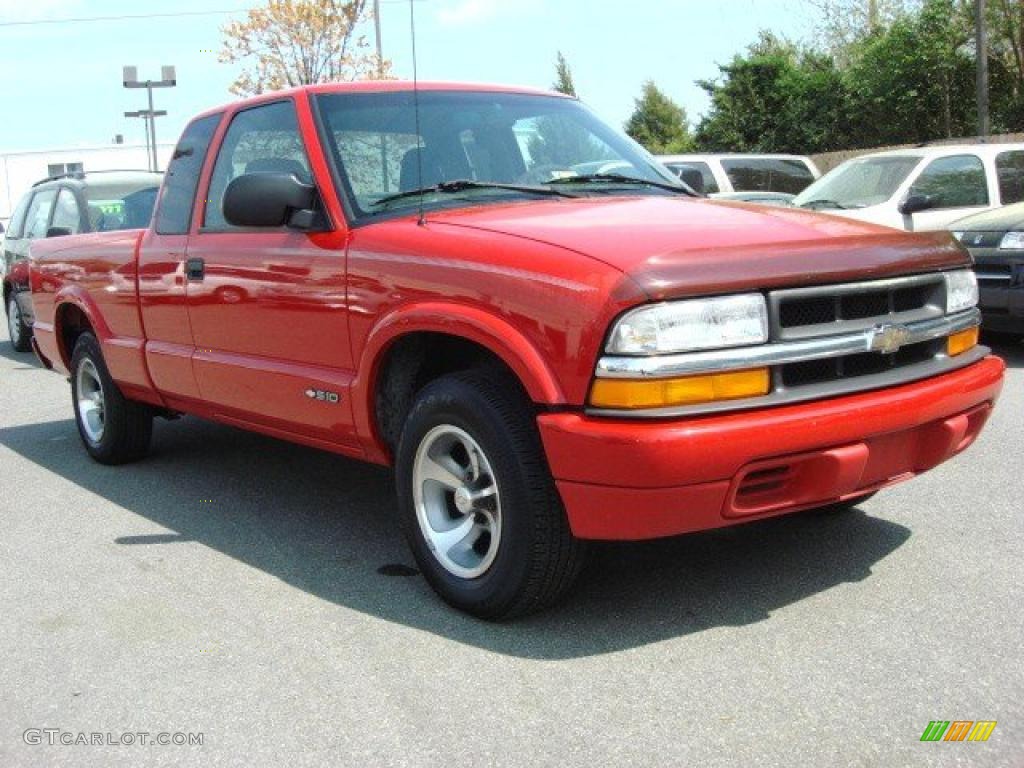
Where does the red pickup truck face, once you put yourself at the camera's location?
facing the viewer and to the right of the viewer

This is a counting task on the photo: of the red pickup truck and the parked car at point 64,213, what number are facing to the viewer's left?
0

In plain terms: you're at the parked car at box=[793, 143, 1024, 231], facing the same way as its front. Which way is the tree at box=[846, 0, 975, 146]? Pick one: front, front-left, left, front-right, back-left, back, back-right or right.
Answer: back-right

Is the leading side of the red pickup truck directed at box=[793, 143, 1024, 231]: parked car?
no

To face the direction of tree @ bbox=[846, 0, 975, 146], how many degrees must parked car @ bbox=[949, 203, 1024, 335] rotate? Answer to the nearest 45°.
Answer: approximately 135° to its right

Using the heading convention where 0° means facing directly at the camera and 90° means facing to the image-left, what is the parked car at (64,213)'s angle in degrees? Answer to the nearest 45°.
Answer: approximately 315°

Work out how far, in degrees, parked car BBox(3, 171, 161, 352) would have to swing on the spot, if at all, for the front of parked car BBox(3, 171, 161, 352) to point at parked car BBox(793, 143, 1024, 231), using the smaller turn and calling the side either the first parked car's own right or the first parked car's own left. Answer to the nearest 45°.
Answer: approximately 45° to the first parked car's own left

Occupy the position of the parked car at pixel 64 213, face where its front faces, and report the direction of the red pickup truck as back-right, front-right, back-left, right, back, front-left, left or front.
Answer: front-right

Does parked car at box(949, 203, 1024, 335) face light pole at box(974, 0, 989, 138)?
no

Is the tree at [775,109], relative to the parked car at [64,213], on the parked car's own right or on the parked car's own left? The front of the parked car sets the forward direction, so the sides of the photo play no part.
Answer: on the parked car's own left

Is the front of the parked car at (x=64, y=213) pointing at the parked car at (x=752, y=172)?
no

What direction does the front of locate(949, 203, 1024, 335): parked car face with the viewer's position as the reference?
facing the viewer and to the left of the viewer

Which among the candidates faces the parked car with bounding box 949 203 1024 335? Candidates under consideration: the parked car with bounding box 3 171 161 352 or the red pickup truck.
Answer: the parked car with bounding box 3 171 161 352

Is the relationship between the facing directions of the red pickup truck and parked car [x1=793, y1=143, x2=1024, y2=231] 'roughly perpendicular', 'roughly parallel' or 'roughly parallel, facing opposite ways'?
roughly perpendicular

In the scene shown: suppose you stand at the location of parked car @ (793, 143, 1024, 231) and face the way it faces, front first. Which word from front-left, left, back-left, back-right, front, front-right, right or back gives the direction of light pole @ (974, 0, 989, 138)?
back-right

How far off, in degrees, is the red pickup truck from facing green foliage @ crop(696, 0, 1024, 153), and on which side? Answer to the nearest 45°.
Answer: approximately 135° to its left
